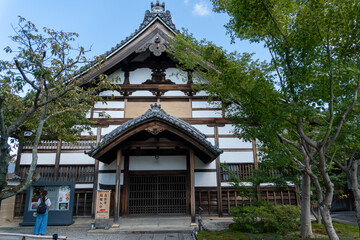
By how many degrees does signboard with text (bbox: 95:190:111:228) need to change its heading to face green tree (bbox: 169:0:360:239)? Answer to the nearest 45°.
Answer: approximately 45° to its left

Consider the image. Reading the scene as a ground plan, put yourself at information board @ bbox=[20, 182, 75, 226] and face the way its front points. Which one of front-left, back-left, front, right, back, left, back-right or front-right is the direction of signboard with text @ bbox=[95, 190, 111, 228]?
front-left

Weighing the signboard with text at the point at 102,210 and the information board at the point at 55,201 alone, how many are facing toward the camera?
2

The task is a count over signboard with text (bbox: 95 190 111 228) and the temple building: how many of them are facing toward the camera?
2

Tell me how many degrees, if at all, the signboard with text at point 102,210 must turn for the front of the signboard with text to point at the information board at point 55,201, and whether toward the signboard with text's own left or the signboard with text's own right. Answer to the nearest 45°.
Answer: approximately 135° to the signboard with text's own right

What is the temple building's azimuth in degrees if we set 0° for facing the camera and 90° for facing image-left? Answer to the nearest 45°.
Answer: approximately 0°

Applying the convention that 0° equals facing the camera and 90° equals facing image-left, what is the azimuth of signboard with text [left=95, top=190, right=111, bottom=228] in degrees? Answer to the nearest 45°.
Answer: approximately 0°

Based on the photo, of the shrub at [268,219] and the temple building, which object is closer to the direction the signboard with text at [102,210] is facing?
the shrub
